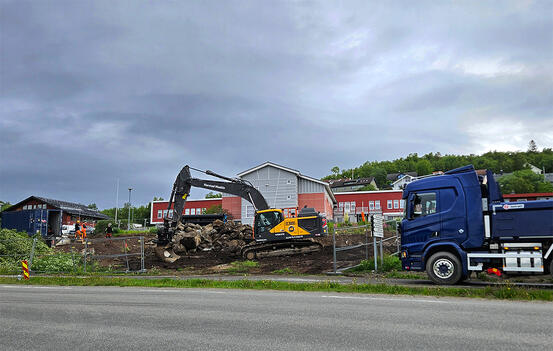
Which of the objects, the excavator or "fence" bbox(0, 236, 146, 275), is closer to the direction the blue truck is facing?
the fence

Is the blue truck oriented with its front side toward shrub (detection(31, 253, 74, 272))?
yes

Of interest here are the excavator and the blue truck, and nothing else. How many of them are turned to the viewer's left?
2

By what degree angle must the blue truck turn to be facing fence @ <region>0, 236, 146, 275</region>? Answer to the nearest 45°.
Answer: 0° — it already faces it

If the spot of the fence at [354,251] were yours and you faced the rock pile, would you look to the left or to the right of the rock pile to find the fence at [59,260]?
left

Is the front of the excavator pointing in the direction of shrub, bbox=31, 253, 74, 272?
yes

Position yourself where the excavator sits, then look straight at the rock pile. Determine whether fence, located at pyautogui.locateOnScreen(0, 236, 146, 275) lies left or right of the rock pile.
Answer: left

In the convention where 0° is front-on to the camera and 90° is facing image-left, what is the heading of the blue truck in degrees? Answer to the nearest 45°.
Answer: approximately 90°

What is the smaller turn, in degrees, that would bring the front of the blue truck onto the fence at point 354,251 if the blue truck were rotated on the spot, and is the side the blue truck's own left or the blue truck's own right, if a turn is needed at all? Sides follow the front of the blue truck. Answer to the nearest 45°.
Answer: approximately 45° to the blue truck's own right

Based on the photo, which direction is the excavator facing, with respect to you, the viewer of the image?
facing to the left of the viewer
